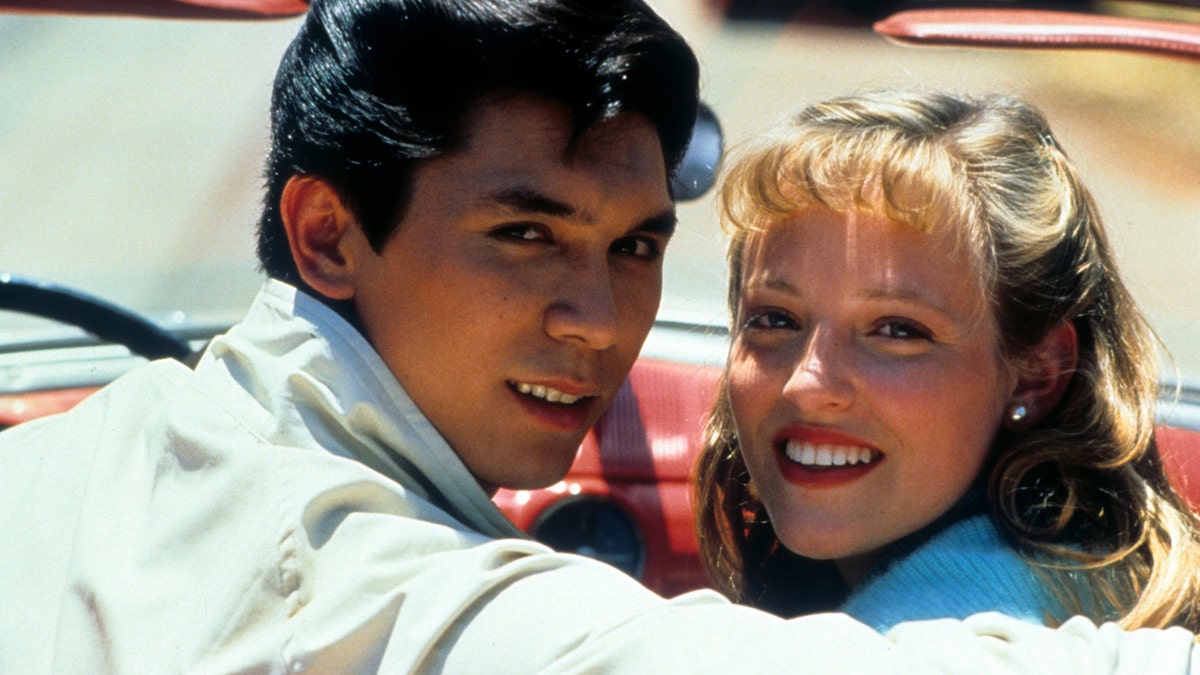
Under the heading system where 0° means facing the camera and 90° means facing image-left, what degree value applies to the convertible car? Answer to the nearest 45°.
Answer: approximately 180°
